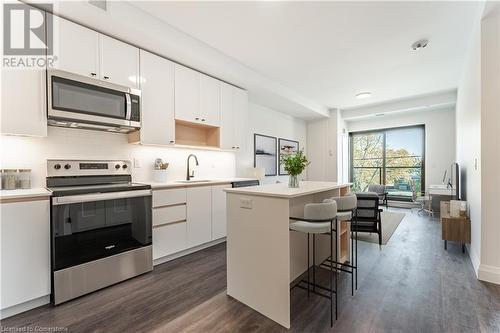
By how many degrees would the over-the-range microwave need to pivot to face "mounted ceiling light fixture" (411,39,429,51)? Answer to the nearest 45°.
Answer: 0° — it already faces it

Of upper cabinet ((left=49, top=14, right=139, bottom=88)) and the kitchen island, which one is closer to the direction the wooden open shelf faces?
the kitchen island

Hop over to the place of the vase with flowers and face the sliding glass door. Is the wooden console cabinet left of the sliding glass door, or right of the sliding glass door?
right

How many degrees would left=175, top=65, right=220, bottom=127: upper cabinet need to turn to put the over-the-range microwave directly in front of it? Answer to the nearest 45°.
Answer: approximately 90° to its right

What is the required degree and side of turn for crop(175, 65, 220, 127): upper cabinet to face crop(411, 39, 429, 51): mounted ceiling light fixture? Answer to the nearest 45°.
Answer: approximately 45° to its left

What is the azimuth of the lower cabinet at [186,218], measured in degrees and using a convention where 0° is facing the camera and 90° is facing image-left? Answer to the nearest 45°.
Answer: approximately 315°

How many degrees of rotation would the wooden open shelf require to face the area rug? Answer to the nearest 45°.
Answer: approximately 45° to its left

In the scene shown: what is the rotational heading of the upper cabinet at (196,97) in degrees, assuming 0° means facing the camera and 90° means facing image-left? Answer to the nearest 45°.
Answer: approximately 315°
